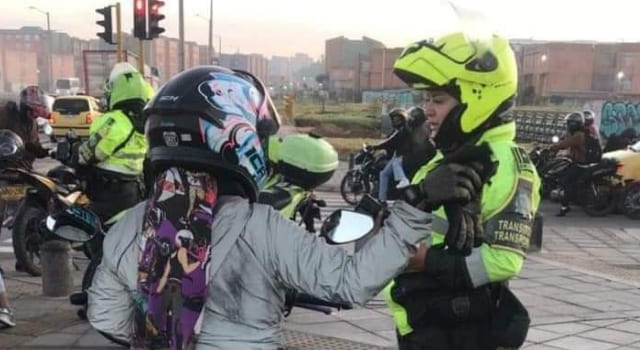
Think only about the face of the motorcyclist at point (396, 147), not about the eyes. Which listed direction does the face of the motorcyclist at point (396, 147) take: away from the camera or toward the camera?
toward the camera

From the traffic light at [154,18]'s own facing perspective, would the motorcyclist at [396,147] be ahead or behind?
ahead

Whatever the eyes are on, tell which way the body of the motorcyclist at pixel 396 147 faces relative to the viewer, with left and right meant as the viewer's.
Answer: facing to the left of the viewer

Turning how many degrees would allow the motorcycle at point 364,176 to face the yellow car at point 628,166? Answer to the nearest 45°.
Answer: approximately 135° to its left

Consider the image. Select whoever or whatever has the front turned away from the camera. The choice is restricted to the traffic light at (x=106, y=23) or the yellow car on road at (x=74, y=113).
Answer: the yellow car on road

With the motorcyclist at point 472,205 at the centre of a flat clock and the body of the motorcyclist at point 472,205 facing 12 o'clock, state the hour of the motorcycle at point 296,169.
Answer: the motorcycle at point 296,169 is roughly at 2 o'clock from the motorcyclist at point 472,205.

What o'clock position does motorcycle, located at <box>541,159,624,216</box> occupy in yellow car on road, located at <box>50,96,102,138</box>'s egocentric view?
The motorcycle is roughly at 5 o'clock from the yellow car on road.

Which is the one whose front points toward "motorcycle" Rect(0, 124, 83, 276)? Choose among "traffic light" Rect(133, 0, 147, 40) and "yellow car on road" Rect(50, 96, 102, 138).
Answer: the traffic light

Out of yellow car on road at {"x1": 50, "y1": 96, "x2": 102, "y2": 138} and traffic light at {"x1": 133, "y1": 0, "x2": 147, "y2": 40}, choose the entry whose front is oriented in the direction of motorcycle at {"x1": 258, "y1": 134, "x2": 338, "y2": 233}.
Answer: the traffic light

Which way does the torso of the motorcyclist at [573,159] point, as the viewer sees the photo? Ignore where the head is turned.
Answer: to the viewer's left

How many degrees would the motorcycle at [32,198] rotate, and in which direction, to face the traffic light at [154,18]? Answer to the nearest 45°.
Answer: approximately 135° to its right

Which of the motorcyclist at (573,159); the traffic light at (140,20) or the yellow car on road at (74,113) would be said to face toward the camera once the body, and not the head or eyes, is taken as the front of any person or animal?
the traffic light

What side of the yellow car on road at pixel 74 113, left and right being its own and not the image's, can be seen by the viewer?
back
